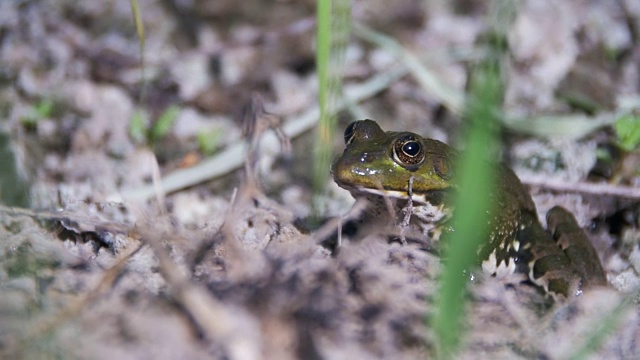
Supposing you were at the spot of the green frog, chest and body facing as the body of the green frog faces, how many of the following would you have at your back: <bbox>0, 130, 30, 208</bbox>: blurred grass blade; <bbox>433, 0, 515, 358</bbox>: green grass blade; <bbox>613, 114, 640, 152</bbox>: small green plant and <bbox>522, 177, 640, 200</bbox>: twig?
2

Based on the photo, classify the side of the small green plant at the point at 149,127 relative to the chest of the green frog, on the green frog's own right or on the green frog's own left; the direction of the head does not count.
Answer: on the green frog's own right

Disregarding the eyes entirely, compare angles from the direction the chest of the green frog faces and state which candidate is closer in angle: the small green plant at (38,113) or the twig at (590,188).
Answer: the small green plant

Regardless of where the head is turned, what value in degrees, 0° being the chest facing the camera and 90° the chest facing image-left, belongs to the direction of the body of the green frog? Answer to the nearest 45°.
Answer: approximately 45°

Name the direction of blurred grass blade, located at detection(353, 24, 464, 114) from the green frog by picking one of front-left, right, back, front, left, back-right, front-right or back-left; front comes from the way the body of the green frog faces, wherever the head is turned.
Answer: back-right

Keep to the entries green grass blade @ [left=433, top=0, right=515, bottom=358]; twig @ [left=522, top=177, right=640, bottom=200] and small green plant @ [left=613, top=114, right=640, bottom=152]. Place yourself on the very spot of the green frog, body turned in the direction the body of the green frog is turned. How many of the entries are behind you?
2

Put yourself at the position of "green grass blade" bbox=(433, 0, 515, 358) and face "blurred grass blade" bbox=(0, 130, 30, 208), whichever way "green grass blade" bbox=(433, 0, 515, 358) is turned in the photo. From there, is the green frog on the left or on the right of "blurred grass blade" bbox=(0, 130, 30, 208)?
right

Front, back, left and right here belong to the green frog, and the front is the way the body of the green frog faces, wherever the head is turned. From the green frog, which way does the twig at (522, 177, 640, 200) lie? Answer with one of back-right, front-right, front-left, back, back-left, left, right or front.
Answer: back

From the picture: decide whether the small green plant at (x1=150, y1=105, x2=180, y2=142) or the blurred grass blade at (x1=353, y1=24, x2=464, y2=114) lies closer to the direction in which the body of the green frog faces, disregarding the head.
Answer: the small green plant

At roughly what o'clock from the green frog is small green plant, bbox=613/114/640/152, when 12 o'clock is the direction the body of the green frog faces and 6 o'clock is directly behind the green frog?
The small green plant is roughly at 6 o'clock from the green frog.
